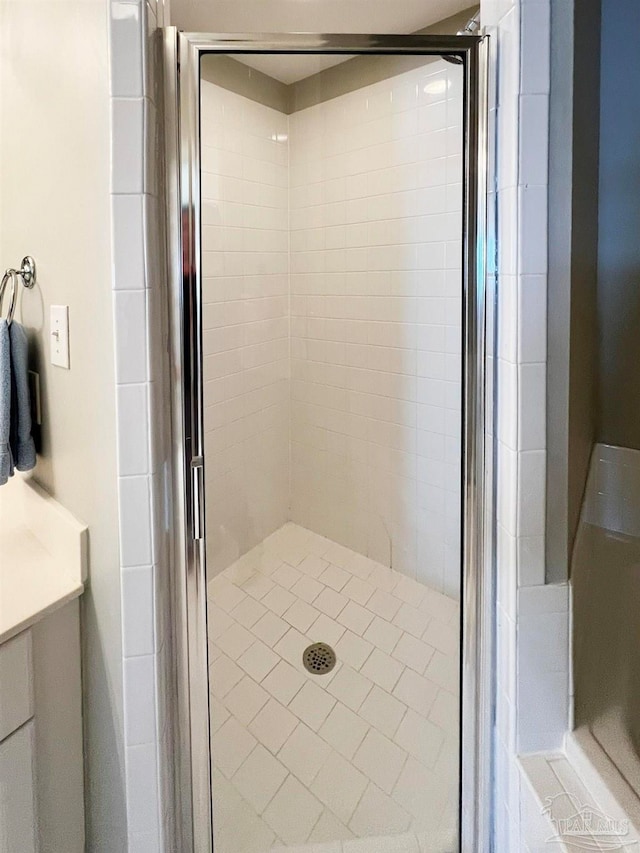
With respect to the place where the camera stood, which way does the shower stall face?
facing the viewer

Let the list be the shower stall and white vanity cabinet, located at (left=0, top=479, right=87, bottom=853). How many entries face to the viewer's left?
0
